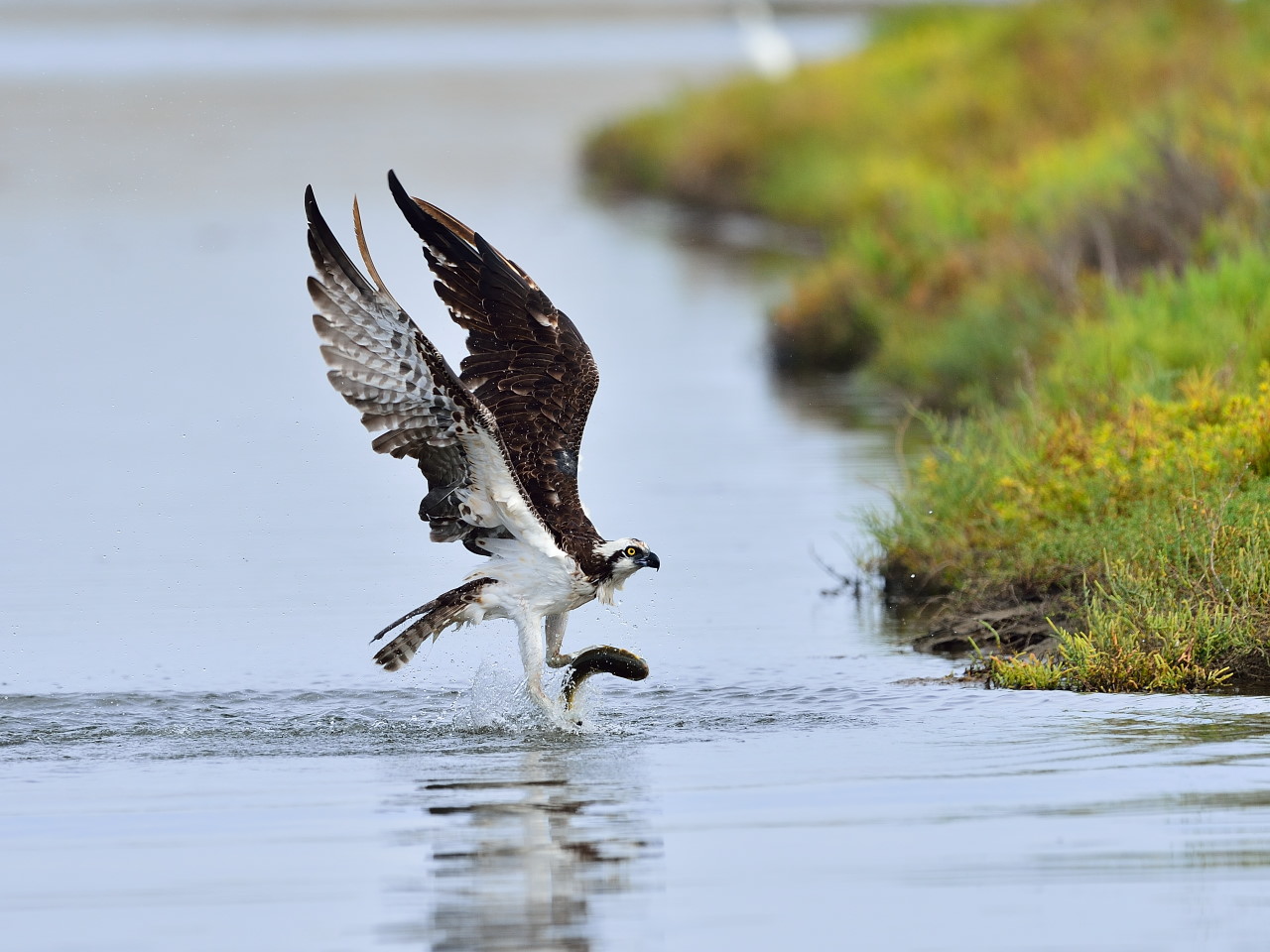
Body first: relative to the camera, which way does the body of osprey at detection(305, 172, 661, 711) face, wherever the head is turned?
to the viewer's right
